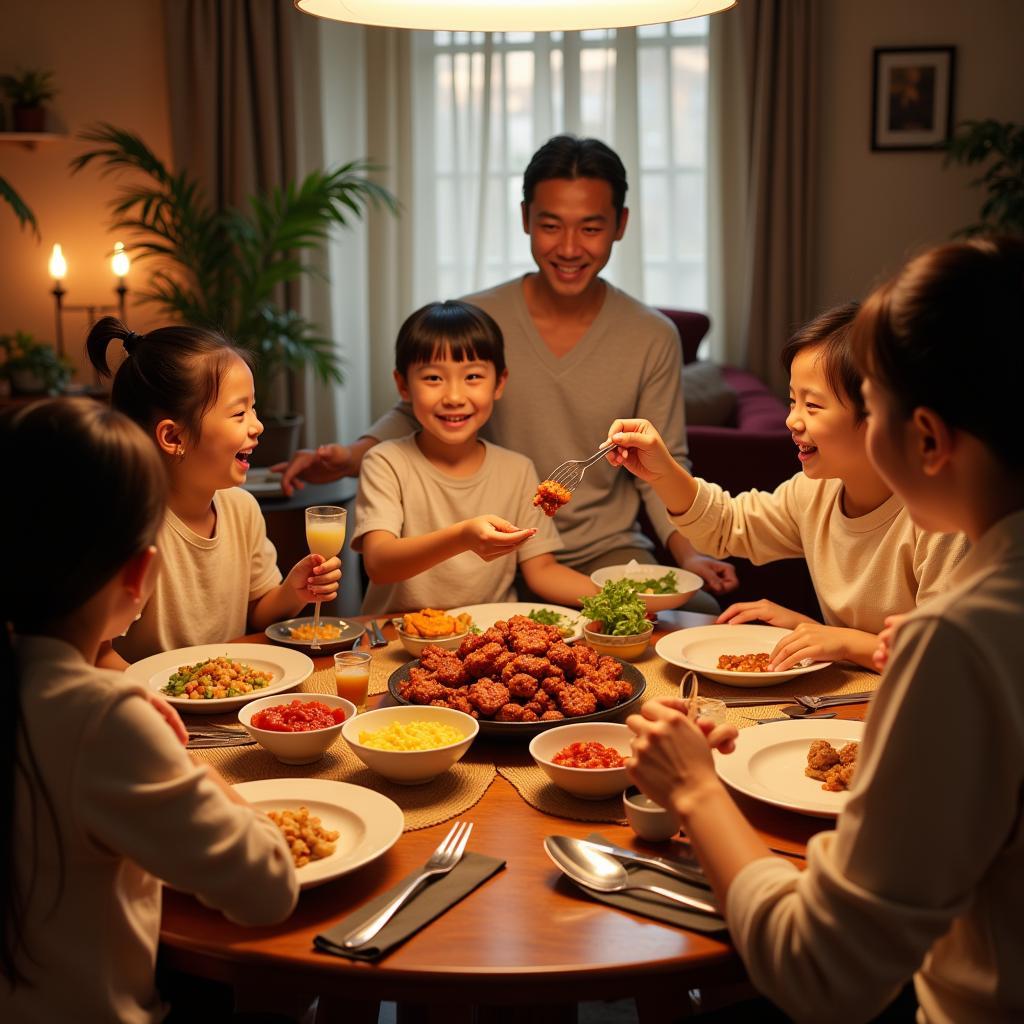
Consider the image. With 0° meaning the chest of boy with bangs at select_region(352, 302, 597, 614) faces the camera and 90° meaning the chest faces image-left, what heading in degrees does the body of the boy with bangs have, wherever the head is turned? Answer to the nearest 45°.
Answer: approximately 0°

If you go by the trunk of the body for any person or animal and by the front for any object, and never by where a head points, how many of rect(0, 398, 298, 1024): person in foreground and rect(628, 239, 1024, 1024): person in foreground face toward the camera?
0

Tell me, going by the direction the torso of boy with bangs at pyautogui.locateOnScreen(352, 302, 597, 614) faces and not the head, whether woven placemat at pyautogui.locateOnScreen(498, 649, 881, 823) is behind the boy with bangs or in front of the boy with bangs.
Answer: in front

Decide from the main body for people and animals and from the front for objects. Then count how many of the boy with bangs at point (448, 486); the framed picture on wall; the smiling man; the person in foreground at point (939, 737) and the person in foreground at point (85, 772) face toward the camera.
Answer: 3

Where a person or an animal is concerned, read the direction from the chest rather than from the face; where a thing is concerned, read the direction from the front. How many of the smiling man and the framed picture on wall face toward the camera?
2

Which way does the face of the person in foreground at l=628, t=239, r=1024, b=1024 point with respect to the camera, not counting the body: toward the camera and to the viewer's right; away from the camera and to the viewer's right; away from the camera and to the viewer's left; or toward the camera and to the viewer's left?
away from the camera and to the viewer's left

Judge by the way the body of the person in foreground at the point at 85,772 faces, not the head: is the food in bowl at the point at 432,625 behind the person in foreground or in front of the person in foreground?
in front

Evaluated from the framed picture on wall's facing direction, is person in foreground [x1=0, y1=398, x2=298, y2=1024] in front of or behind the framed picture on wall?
in front

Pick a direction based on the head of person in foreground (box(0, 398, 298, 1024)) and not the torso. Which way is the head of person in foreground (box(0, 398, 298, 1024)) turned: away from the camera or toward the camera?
away from the camera

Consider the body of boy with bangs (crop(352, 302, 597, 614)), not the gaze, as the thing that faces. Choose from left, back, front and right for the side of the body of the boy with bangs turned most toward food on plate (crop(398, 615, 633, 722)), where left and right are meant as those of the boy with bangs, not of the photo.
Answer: front

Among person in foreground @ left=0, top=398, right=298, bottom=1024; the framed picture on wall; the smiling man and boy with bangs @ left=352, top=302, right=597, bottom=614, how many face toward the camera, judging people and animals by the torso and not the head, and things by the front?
3
